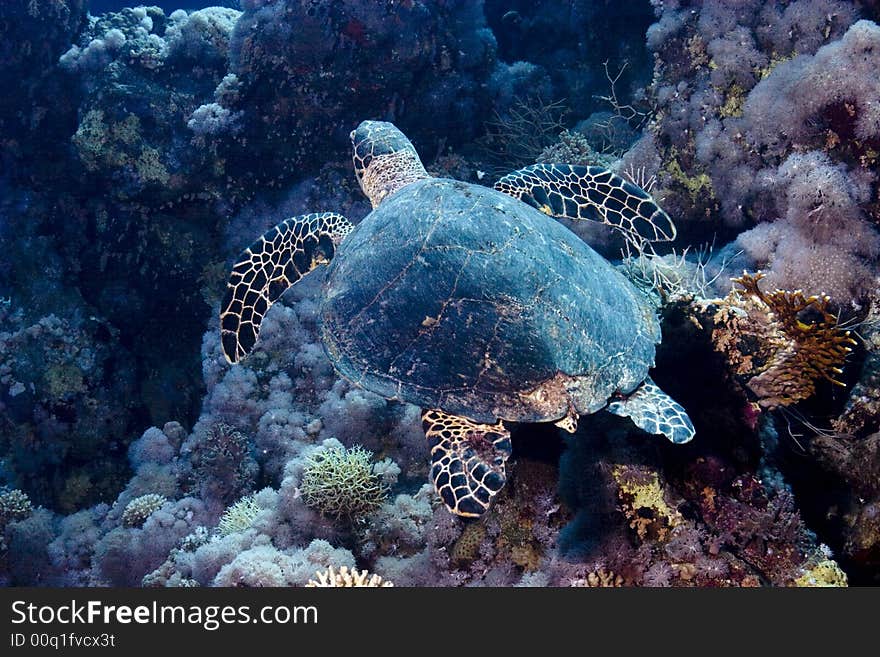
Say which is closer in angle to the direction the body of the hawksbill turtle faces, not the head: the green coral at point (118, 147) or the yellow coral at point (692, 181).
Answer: the green coral

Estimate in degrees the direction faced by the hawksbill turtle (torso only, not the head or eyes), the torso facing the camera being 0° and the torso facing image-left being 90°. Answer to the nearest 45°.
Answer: approximately 135°
